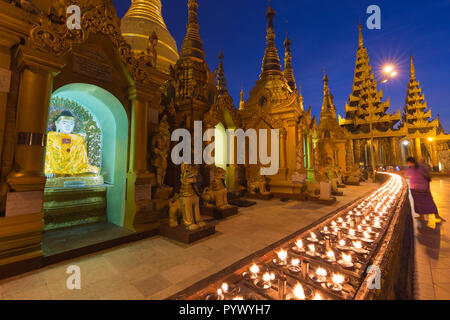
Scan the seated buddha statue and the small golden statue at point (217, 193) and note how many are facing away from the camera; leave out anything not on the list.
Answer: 0

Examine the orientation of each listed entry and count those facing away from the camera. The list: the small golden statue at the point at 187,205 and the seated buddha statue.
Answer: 0

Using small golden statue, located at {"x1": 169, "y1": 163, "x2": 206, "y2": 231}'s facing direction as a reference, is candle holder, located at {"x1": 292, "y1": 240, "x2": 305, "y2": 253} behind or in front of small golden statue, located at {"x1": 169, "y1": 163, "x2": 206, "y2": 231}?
in front

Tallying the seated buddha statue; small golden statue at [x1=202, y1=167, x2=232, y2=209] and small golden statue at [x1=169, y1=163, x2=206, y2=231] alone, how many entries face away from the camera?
0

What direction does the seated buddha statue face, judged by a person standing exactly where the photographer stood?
facing the viewer and to the right of the viewer

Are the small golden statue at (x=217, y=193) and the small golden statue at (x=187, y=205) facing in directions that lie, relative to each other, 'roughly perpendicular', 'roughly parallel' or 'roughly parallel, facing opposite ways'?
roughly parallel

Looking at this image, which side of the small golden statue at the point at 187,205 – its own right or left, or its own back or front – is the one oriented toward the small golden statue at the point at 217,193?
left

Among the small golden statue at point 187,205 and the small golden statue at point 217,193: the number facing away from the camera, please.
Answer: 0

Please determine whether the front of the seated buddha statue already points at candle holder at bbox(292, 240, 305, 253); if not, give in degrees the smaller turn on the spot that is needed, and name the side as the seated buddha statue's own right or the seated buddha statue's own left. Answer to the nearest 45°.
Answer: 0° — it already faces it

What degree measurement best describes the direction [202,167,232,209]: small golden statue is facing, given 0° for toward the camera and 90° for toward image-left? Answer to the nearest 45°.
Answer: approximately 315°

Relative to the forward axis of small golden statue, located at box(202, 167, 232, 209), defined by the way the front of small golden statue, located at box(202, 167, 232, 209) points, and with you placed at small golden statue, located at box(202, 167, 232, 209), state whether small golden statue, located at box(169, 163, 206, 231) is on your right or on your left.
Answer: on your right

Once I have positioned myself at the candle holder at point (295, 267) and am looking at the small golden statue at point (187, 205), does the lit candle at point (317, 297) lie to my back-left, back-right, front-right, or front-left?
back-left

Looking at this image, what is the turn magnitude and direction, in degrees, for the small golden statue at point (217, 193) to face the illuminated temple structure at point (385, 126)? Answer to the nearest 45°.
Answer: approximately 90° to its left
